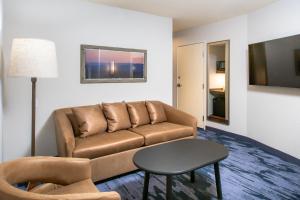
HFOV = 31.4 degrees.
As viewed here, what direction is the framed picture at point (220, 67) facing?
toward the camera

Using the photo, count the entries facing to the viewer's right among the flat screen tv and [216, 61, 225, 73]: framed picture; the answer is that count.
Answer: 0

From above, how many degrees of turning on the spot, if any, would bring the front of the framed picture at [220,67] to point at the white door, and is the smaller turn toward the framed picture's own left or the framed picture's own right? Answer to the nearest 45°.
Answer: approximately 45° to the framed picture's own right

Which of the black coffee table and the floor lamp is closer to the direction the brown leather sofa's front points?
the black coffee table

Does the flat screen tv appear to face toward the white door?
no

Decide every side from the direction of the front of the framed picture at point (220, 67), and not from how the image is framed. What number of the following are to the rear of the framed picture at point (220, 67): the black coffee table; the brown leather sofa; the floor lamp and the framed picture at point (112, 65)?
0

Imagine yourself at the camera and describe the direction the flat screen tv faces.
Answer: facing the viewer and to the left of the viewer

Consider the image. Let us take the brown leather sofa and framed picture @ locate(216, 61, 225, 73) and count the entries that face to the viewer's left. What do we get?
0

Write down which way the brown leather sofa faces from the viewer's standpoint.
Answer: facing the viewer and to the right of the viewer

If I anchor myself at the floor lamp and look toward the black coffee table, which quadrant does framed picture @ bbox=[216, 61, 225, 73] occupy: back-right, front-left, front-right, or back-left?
front-left

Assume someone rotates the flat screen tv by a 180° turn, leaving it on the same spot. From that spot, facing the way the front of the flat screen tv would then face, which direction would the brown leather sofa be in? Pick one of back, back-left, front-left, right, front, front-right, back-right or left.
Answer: back

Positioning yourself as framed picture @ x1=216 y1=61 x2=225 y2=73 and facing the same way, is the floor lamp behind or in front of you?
in front

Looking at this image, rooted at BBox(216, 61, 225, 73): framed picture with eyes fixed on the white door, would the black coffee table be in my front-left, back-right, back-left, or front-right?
front-left

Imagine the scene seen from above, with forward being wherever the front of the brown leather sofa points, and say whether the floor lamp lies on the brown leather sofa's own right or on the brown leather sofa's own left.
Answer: on the brown leather sofa's own right

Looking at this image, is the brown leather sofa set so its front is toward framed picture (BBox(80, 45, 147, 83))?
no
